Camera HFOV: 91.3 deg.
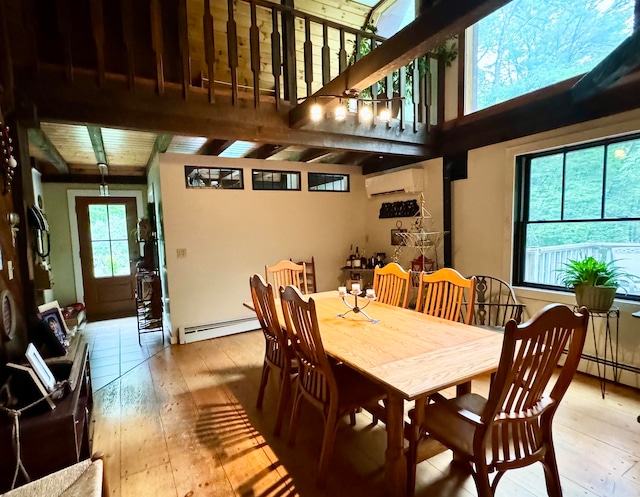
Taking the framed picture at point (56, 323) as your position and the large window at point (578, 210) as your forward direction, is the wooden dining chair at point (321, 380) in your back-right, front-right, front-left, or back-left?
front-right

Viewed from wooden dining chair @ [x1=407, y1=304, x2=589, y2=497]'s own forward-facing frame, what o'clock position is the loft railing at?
The loft railing is roughly at 11 o'clock from the wooden dining chair.

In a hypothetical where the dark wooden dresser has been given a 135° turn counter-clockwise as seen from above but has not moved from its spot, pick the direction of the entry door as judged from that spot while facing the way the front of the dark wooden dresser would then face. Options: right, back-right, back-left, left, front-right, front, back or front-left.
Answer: front-right

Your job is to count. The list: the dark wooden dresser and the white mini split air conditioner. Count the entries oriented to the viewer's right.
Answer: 1

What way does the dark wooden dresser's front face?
to the viewer's right

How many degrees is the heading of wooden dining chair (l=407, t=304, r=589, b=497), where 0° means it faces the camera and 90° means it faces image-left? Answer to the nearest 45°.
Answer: approximately 135°

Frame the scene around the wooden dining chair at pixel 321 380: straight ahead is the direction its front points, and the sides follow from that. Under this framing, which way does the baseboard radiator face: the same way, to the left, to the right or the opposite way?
to the right

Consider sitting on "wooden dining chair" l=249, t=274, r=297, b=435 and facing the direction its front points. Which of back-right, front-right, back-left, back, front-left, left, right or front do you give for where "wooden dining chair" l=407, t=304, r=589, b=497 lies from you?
right

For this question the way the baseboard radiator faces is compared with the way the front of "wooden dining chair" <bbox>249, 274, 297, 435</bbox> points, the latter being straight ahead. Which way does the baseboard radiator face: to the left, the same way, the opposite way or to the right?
to the right

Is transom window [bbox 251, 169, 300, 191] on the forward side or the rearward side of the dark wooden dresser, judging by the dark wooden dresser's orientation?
on the forward side

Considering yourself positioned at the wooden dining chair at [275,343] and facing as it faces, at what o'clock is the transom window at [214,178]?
The transom window is roughly at 10 o'clock from the wooden dining chair.

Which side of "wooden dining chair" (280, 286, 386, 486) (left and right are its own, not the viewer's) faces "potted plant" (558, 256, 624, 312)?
front

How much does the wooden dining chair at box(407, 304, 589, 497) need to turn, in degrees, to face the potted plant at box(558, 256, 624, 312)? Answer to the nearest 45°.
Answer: approximately 45° to its right
